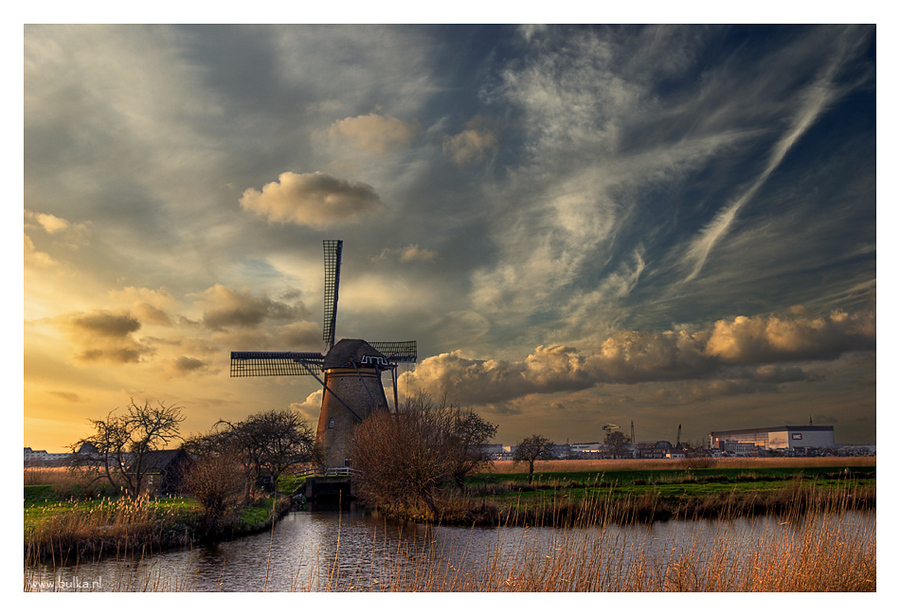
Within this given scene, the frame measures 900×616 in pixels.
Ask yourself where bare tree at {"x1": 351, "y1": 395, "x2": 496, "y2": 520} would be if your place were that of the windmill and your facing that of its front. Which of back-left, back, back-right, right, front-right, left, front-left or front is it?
back-left
